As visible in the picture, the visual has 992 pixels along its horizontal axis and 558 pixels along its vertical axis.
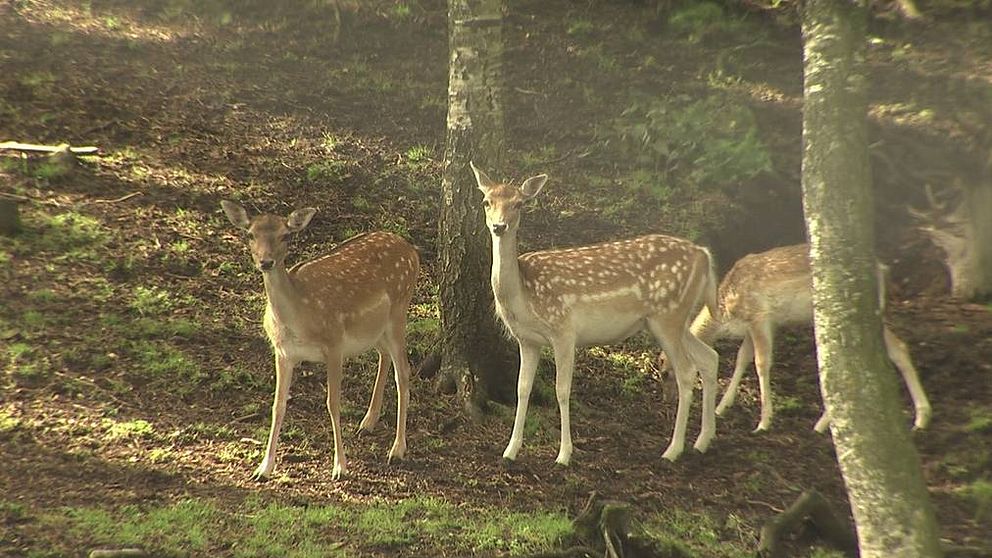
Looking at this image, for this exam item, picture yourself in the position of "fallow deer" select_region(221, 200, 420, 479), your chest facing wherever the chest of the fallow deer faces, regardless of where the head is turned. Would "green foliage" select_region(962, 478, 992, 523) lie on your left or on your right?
on your left

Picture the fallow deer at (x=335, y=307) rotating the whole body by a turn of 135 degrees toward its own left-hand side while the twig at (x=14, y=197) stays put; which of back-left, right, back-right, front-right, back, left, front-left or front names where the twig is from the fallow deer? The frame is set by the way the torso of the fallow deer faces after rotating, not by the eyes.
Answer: back-left

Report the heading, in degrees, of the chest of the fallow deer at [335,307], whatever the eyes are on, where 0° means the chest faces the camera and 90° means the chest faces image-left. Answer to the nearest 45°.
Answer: approximately 45°

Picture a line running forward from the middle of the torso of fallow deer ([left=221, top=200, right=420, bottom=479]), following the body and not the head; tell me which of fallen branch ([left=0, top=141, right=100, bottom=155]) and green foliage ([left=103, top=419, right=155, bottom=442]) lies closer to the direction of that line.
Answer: the green foliage

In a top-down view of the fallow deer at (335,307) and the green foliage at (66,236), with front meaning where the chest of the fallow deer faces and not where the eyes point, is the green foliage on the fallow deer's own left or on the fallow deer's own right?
on the fallow deer's own right

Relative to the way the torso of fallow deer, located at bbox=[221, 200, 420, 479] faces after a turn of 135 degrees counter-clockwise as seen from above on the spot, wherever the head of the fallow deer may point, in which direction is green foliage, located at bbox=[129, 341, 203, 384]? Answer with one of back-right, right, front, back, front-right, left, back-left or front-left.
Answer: back-left
